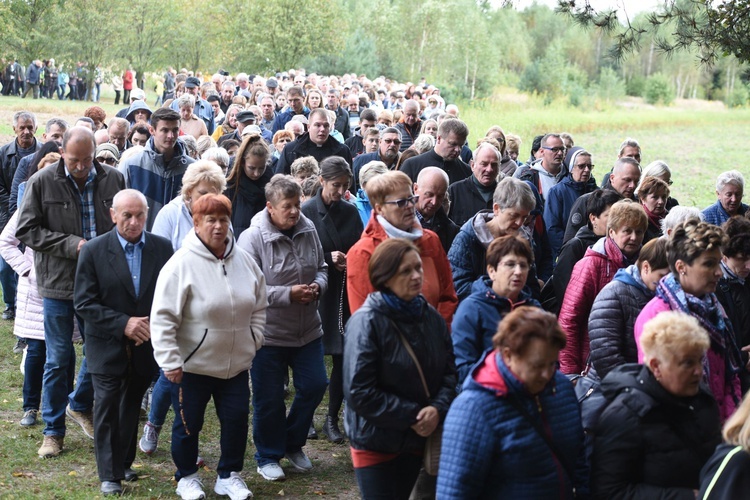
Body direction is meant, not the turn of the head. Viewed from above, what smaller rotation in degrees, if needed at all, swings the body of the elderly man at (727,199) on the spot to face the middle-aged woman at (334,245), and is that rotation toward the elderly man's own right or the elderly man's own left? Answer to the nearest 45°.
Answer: approximately 90° to the elderly man's own right

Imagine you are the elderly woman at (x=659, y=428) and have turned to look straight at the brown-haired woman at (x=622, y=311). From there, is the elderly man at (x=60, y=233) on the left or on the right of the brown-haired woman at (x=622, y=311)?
left

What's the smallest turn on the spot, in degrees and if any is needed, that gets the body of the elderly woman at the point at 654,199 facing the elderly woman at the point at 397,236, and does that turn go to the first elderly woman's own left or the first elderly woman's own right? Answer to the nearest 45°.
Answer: approximately 90° to the first elderly woman's own right

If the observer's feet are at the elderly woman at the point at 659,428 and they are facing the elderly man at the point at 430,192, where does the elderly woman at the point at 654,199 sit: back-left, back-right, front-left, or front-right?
front-right

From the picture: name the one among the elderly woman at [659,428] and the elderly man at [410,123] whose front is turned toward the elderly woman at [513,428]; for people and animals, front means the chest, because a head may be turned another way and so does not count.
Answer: the elderly man

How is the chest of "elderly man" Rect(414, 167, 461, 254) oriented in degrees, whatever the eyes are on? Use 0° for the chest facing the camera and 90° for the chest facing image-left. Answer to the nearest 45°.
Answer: approximately 315°

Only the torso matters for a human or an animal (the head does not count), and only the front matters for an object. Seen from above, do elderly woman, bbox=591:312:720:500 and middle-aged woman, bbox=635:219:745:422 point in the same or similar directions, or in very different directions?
same or similar directions

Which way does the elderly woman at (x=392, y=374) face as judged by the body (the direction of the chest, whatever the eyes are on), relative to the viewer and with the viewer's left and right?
facing the viewer and to the right of the viewer

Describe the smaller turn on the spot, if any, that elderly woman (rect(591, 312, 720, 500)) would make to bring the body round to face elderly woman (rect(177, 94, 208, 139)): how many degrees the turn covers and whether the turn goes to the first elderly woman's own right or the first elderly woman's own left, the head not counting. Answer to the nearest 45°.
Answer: approximately 180°

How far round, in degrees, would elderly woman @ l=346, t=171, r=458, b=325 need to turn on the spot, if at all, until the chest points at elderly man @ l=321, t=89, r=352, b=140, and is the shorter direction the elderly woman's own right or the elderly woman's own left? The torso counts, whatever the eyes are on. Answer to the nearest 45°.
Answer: approximately 135° to the elderly woman's own left

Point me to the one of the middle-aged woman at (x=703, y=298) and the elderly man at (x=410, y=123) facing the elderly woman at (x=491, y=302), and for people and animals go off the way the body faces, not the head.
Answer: the elderly man

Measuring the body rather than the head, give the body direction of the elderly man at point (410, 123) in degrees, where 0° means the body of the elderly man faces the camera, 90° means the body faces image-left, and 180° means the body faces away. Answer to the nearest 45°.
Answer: approximately 0°

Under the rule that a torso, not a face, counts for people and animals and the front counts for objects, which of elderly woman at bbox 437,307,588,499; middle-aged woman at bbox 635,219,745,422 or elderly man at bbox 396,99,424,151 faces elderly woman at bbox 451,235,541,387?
the elderly man
